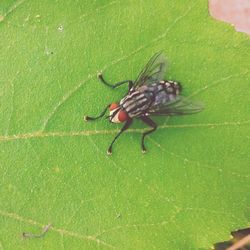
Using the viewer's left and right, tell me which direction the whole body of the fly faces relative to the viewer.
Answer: facing the viewer and to the left of the viewer
